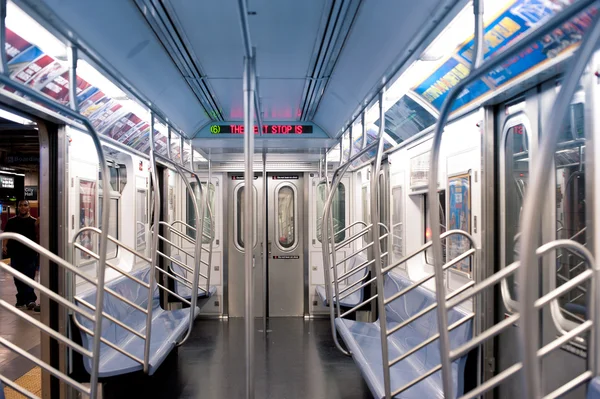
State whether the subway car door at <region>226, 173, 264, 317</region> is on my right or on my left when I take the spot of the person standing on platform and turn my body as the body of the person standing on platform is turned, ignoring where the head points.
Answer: on my left

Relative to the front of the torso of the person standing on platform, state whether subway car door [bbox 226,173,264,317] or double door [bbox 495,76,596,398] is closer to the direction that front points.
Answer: the double door

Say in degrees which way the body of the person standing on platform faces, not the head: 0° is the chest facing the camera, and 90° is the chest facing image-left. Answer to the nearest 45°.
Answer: approximately 0°
